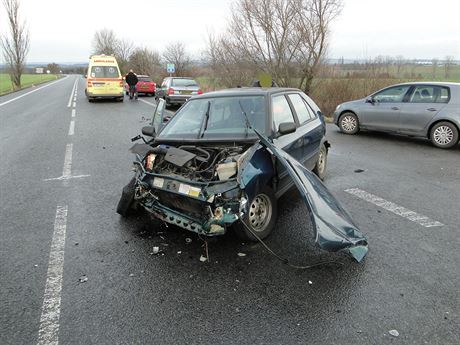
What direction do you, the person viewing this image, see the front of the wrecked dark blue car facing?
facing the viewer and to the left of the viewer

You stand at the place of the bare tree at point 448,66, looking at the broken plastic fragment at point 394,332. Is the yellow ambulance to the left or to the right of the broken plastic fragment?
right

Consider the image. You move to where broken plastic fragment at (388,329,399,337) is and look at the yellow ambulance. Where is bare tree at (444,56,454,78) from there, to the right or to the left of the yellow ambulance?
right

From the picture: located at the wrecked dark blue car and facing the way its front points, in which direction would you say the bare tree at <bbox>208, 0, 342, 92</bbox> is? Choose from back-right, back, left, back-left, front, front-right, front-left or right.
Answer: back-right

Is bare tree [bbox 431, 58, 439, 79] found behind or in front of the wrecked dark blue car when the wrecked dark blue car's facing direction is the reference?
behind

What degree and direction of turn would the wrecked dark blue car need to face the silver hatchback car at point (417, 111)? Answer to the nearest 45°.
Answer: approximately 180°

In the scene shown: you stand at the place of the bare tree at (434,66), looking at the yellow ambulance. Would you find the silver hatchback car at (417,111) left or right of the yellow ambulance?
left
